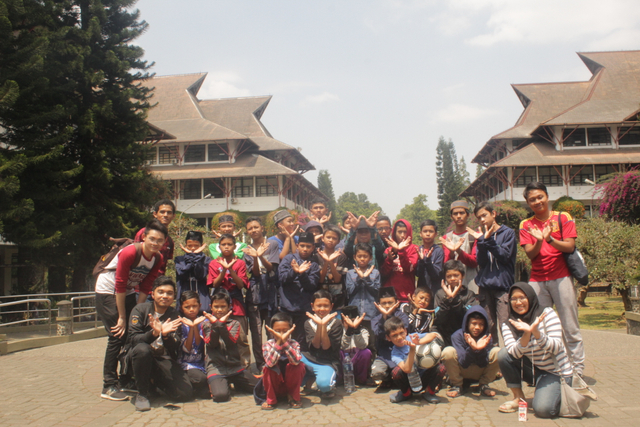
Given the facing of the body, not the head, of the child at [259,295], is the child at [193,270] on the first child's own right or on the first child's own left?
on the first child's own right

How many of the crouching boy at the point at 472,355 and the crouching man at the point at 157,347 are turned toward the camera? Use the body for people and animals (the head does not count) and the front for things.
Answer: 2

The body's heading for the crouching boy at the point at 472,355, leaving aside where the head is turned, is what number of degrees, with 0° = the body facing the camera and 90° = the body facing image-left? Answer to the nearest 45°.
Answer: approximately 0°

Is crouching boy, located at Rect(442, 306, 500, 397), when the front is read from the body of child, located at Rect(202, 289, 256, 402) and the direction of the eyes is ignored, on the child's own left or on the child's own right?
on the child's own left

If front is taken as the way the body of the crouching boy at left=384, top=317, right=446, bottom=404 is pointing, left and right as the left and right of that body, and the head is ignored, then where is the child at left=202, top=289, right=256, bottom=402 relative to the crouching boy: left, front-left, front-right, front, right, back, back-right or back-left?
right

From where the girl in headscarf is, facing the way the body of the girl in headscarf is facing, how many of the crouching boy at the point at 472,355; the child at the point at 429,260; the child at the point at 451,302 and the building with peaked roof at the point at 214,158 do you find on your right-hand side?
4

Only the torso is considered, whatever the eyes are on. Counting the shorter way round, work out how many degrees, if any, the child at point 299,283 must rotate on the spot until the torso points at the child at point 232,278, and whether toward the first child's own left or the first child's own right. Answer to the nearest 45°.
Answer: approximately 90° to the first child's own right

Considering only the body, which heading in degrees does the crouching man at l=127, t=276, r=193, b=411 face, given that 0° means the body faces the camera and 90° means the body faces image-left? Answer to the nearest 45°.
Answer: approximately 0°

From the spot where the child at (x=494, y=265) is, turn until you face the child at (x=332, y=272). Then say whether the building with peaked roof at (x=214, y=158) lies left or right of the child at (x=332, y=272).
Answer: right

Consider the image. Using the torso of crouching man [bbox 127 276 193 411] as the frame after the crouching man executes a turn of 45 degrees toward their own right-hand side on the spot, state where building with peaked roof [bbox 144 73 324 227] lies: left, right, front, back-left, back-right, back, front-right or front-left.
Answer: back-right

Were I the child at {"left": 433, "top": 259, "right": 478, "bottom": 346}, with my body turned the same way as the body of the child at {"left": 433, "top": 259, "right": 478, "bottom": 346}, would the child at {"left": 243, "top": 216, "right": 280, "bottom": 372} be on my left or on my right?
on my right

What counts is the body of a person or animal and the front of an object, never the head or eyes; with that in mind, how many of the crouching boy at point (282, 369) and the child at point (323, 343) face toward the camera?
2

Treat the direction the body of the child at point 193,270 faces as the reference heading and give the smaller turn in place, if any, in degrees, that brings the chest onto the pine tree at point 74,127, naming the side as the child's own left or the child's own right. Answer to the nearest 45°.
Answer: approximately 180°
